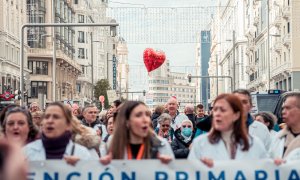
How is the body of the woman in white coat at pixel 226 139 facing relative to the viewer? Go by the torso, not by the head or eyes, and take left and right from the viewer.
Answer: facing the viewer

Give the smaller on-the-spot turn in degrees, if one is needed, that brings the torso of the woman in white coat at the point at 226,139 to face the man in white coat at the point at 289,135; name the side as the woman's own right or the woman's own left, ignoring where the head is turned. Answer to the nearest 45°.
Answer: approximately 135° to the woman's own left

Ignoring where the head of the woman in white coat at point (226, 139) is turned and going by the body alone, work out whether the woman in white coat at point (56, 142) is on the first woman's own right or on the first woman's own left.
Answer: on the first woman's own right

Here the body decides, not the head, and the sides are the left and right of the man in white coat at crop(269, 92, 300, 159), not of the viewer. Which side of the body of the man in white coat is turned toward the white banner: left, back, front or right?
front

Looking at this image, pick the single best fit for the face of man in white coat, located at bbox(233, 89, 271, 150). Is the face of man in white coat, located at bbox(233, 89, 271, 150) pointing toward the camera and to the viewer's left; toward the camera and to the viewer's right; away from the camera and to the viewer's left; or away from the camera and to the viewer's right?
toward the camera and to the viewer's left

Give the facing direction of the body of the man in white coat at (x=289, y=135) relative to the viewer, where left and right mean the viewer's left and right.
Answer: facing the viewer and to the left of the viewer
